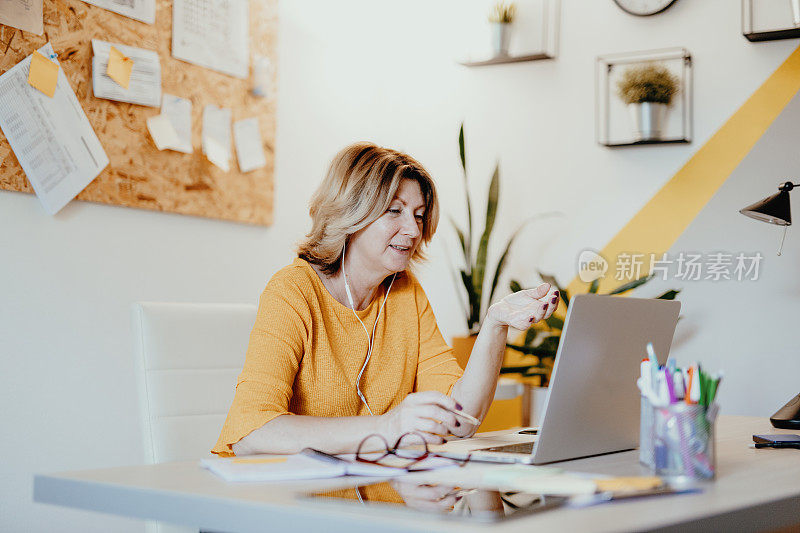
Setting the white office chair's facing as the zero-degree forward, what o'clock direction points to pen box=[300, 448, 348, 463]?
The pen is roughly at 1 o'clock from the white office chair.

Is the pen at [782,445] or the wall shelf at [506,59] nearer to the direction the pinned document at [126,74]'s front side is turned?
the pen

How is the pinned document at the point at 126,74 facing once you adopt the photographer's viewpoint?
facing the viewer and to the right of the viewer

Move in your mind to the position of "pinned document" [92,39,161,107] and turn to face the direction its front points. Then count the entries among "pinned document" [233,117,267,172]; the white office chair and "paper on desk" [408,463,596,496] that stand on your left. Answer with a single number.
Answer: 1

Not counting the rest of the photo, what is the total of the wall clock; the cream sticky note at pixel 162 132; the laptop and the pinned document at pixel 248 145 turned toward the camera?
3

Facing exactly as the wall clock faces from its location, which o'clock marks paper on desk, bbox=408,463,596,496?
The paper on desk is roughly at 12 o'clock from the wall clock.

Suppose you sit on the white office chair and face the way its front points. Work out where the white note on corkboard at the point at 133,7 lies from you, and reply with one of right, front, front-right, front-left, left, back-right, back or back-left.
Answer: back-left

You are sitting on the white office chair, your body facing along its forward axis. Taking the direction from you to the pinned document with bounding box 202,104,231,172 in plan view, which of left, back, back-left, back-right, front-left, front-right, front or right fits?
back-left

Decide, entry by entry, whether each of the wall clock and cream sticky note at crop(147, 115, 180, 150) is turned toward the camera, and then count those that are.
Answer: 2

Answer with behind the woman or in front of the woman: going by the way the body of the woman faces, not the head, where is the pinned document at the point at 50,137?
behind

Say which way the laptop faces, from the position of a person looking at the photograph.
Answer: facing away from the viewer and to the left of the viewer

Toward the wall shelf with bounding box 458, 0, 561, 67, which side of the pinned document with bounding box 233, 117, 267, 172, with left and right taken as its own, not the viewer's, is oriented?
left

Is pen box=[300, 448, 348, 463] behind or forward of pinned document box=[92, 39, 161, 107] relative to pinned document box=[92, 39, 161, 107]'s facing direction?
forward

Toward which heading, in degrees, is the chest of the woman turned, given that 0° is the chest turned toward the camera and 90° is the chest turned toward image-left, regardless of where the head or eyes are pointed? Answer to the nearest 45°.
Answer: approximately 315°

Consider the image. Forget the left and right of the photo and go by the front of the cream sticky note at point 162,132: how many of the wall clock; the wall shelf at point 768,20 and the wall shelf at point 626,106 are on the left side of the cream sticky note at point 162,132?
3

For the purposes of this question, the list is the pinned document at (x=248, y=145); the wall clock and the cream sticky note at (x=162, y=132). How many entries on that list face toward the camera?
3
